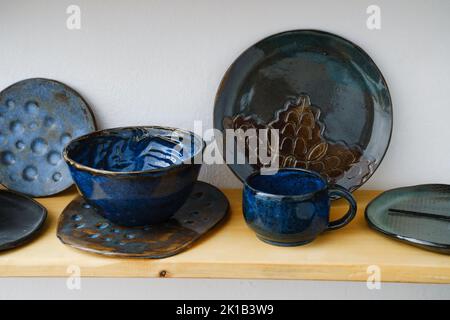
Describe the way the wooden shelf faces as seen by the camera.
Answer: facing the viewer

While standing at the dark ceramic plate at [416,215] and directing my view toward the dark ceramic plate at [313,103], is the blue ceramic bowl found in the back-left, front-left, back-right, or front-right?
front-left

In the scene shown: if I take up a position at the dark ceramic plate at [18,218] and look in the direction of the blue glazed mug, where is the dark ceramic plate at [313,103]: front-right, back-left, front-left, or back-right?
front-left
